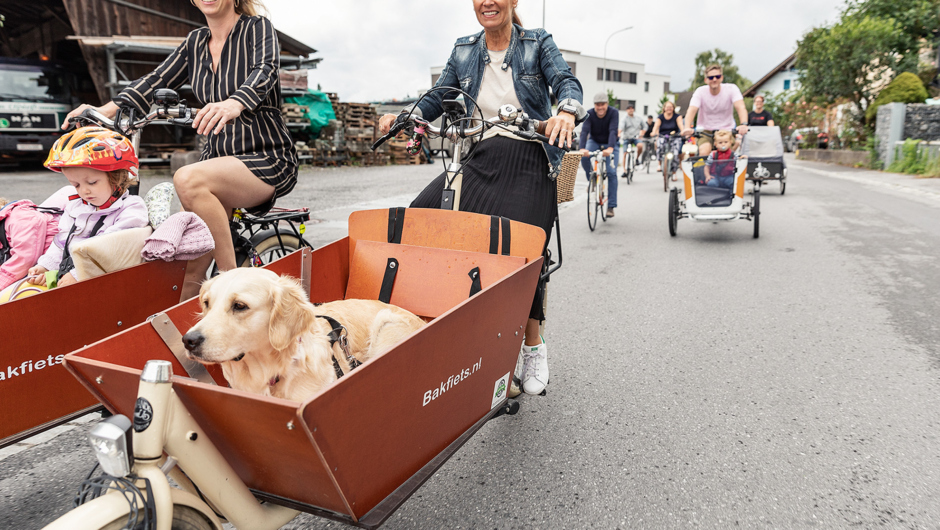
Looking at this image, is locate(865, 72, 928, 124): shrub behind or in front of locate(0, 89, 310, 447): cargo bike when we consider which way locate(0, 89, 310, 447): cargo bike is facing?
behind

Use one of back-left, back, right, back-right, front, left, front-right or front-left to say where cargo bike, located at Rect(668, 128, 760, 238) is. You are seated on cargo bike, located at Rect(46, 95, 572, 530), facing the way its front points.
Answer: back

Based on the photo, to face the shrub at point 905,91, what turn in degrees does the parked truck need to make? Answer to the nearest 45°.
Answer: approximately 90° to its left

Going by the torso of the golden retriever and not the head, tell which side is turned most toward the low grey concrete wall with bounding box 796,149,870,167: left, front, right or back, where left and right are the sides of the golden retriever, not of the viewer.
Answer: back

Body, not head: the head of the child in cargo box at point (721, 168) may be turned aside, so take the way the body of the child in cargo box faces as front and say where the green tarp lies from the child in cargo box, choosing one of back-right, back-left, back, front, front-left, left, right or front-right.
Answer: back-right

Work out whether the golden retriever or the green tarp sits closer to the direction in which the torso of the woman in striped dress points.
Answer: the golden retriever

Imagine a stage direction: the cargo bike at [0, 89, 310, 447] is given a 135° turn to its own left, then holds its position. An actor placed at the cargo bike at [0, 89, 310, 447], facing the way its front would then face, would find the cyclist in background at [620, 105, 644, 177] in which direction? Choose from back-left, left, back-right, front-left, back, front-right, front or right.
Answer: front-left

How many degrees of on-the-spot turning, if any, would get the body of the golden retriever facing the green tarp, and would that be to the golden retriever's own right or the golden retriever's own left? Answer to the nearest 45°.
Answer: approximately 135° to the golden retriever's own right

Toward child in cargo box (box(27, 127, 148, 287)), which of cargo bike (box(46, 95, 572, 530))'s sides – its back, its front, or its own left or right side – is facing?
right

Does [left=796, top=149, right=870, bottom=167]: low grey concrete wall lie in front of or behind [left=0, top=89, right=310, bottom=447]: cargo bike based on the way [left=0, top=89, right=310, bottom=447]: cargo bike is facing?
behind

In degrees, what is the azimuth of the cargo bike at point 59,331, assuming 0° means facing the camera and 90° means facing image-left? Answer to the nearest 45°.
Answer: approximately 45°
